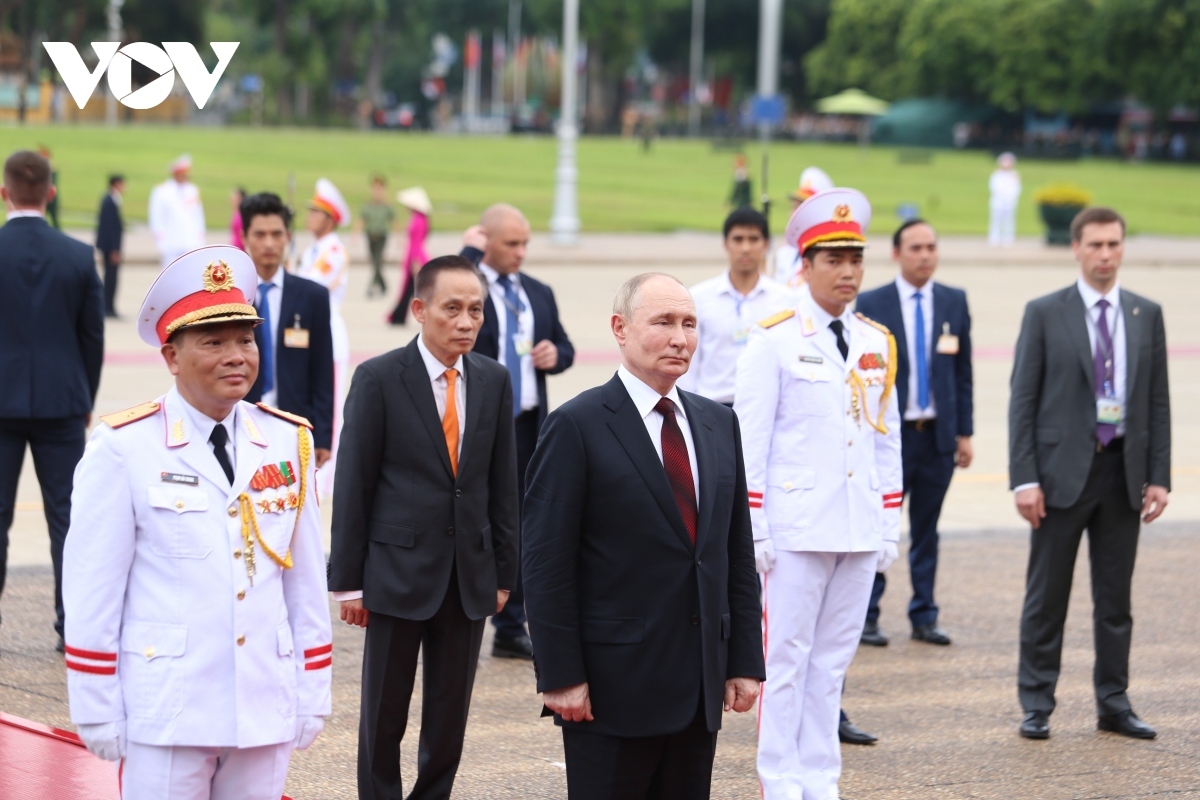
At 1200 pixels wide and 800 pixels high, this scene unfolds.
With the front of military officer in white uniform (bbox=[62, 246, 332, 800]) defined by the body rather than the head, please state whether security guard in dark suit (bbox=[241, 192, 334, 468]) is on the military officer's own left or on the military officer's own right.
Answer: on the military officer's own left

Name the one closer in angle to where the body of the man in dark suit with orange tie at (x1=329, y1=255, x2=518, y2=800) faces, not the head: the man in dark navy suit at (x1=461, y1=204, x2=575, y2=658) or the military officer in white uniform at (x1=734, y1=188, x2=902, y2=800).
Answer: the military officer in white uniform

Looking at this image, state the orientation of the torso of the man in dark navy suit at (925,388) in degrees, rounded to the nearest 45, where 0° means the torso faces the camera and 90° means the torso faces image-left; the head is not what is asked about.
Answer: approximately 0°

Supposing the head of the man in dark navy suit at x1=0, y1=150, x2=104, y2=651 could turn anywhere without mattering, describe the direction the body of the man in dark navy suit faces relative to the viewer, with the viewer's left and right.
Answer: facing away from the viewer

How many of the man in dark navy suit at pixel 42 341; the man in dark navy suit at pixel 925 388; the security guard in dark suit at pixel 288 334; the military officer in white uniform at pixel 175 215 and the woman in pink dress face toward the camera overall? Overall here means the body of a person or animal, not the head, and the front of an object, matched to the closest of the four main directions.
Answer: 3

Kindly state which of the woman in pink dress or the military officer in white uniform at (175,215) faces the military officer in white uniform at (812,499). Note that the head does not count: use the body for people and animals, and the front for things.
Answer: the military officer in white uniform at (175,215)

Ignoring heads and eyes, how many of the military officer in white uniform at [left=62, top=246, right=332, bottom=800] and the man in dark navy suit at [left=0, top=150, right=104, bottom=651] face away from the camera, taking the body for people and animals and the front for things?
1

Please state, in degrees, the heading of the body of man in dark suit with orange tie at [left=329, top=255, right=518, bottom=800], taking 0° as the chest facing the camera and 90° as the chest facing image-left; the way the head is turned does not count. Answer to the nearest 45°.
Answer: approximately 315°

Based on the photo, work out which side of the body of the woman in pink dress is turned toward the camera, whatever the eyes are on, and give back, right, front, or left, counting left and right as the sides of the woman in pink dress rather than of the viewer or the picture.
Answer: left

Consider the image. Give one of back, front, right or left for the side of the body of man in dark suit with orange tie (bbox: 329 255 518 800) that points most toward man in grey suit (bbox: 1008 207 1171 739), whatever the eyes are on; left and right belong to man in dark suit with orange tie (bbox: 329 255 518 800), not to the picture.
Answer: left
